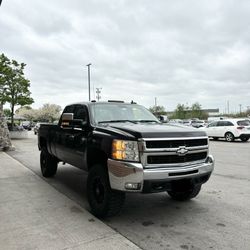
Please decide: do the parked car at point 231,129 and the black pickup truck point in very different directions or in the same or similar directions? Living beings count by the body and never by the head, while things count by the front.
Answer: very different directions

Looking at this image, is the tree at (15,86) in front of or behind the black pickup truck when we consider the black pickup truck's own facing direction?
behind

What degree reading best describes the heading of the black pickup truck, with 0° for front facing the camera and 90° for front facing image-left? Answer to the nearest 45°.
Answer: approximately 315°

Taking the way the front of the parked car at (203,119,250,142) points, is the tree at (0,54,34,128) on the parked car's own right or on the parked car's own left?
on the parked car's own left

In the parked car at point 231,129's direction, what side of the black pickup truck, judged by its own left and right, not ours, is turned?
left

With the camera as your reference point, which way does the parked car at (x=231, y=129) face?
facing away from the viewer and to the left of the viewer

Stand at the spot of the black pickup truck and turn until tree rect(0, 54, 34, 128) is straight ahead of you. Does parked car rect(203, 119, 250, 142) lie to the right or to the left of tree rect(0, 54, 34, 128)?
right
